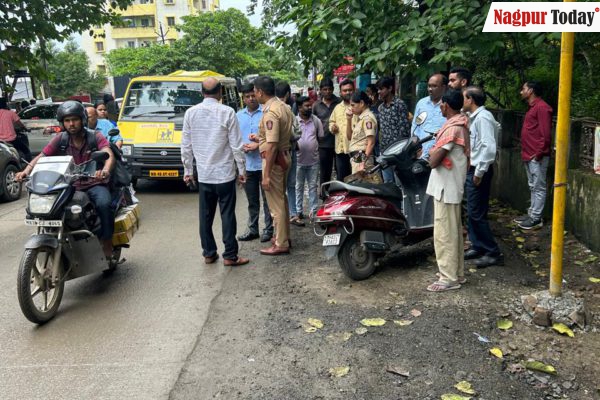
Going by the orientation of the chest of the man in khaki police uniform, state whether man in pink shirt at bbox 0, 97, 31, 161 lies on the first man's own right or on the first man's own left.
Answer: on the first man's own right

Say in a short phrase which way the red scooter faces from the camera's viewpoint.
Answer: facing away from the viewer and to the right of the viewer

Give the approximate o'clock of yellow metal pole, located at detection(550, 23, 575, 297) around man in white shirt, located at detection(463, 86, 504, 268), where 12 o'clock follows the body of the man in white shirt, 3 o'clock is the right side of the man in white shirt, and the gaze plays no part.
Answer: The yellow metal pole is roughly at 8 o'clock from the man in white shirt.

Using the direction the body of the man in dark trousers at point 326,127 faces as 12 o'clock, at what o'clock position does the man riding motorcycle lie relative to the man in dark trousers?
The man riding motorcycle is roughly at 1 o'clock from the man in dark trousers.

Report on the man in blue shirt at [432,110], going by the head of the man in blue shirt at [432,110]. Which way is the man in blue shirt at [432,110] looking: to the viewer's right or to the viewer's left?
to the viewer's left

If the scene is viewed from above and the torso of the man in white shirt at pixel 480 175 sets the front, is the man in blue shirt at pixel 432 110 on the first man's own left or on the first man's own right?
on the first man's own right

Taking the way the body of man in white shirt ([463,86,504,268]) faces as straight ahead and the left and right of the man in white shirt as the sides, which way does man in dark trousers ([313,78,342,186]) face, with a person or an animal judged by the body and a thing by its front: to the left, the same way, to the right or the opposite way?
to the left

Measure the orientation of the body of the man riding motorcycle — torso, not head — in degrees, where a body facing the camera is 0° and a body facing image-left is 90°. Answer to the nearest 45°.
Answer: approximately 45°

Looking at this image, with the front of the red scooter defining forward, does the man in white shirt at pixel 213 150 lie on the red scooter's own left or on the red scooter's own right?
on the red scooter's own left

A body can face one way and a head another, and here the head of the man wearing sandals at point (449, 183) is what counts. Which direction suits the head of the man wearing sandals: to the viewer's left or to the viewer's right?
to the viewer's left

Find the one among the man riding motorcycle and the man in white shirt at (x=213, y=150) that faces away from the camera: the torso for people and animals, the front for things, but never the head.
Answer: the man in white shirt

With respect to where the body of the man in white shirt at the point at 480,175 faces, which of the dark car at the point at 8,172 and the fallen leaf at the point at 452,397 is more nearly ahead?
the dark car
